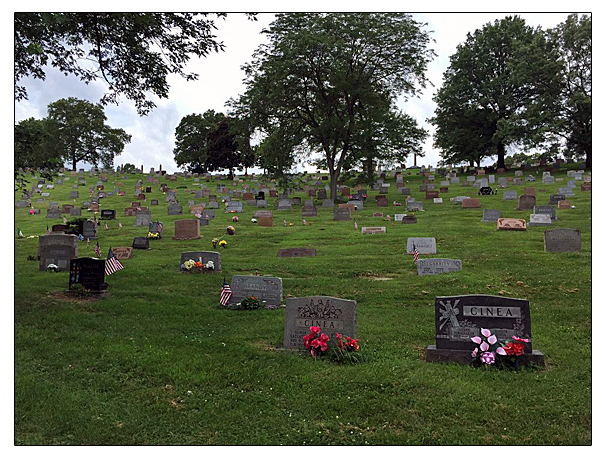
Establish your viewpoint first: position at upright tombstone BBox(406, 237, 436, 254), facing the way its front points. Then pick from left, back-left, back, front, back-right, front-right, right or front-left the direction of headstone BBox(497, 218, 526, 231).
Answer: back-left

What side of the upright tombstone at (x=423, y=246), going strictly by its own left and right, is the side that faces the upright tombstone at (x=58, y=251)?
right

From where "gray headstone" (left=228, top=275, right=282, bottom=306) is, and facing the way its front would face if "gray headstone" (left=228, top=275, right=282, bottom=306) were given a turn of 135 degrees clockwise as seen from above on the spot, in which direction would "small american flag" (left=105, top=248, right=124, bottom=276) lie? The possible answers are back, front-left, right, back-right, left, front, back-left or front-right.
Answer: front

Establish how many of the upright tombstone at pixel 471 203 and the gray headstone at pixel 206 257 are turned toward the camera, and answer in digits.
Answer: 2

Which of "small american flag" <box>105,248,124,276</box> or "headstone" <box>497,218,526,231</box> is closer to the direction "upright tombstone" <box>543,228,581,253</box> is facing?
the small american flag

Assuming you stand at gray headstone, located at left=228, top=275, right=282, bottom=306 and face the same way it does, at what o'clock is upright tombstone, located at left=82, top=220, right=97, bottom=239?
The upright tombstone is roughly at 5 o'clock from the gray headstone.

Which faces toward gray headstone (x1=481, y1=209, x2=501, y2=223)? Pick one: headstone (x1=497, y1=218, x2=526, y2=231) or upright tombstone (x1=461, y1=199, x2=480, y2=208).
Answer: the upright tombstone
